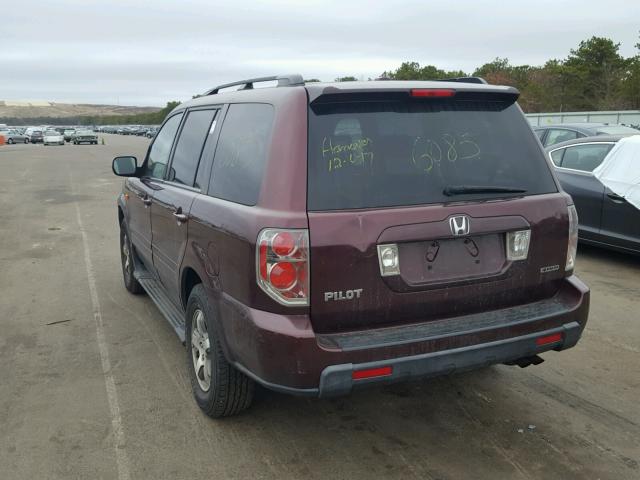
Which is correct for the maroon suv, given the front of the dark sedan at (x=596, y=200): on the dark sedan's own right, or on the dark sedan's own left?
on the dark sedan's own right

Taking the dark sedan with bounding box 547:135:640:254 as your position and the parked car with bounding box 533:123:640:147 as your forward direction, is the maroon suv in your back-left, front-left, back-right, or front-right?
back-left

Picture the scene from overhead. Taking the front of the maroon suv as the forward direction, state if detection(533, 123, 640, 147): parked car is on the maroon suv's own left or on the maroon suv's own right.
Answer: on the maroon suv's own right

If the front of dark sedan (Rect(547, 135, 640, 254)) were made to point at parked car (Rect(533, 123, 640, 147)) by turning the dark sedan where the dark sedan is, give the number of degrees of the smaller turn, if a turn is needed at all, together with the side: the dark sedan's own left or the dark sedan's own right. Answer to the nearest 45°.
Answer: approximately 135° to the dark sedan's own left

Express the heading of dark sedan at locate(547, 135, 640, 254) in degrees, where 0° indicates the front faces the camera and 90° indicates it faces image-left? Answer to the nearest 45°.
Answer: approximately 315°

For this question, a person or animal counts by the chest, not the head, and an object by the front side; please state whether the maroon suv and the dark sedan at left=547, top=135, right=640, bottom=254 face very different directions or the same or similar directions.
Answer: very different directions

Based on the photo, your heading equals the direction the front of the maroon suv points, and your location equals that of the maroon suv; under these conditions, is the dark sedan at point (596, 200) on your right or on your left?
on your right

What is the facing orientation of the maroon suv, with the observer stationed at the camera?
facing away from the viewer and to the left of the viewer
